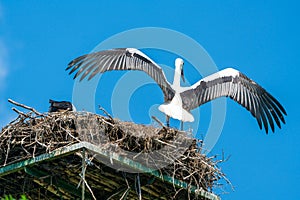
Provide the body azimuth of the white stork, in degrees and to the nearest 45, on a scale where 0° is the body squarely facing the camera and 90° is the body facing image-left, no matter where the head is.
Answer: approximately 180°
